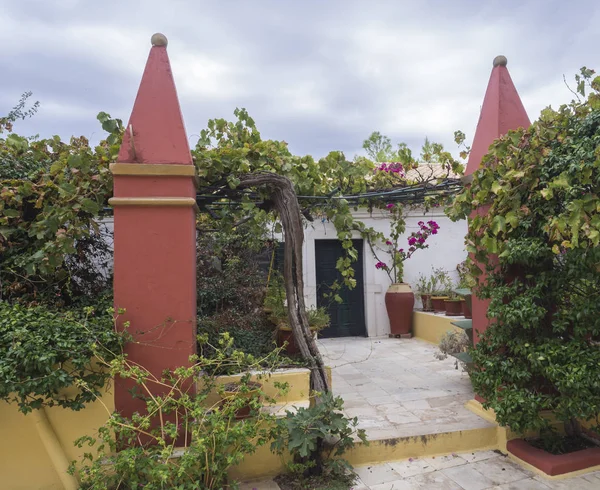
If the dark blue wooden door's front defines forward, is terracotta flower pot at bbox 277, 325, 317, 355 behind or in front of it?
in front

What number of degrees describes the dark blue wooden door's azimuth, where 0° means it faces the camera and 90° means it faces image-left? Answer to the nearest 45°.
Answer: approximately 0°

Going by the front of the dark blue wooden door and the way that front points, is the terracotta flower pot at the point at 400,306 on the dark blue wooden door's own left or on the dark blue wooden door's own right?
on the dark blue wooden door's own left

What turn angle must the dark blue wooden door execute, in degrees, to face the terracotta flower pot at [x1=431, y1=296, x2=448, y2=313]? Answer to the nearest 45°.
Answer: approximately 90° to its left

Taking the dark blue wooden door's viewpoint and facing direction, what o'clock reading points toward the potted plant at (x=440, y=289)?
The potted plant is roughly at 9 o'clock from the dark blue wooden door.

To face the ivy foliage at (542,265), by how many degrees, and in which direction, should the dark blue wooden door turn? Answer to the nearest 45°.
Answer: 0° — it already faces it

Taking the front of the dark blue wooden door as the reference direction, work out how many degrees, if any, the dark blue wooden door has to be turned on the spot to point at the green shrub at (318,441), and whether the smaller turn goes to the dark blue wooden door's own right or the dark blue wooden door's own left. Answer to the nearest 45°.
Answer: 0° — it already faces it

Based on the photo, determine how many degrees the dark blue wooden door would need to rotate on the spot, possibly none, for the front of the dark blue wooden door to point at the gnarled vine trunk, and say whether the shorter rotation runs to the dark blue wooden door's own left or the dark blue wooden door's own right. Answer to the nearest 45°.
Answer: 0° — it already faces it
